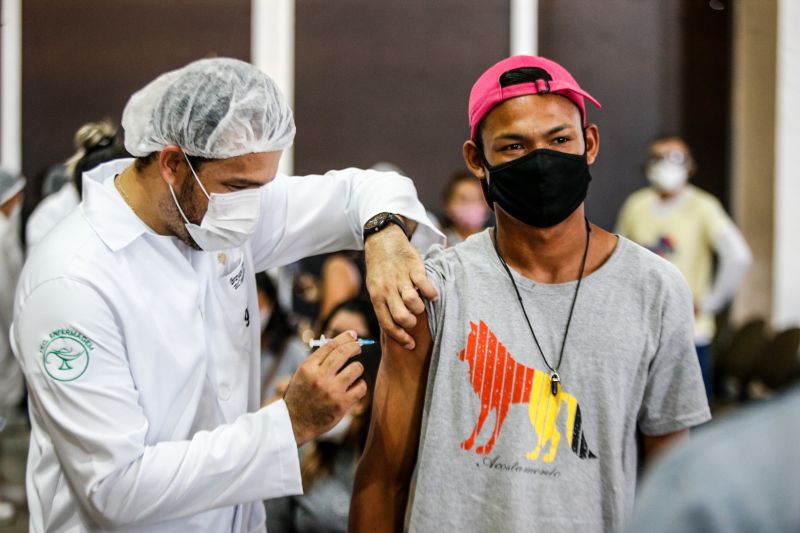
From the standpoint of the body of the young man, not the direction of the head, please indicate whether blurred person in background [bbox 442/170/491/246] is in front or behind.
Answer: behind

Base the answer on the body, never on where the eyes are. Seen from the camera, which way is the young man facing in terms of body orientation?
toward the camera

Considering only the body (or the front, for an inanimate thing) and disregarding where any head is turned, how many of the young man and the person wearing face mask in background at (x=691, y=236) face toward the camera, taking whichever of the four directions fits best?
2

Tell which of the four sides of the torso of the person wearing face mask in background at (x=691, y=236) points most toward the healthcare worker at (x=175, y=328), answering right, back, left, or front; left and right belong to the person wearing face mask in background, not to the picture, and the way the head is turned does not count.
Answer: front

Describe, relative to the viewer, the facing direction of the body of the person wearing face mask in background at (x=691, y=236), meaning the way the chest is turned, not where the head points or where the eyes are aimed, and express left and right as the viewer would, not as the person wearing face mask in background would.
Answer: facing the viewer

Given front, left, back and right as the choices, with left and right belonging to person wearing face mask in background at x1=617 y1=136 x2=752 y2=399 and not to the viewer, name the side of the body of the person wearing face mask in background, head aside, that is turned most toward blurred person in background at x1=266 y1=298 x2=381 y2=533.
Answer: front

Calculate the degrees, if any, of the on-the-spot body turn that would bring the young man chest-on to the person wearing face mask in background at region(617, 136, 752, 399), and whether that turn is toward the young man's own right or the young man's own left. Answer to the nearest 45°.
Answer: approximately 180°

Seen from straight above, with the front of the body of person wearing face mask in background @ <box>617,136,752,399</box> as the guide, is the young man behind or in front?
in front
